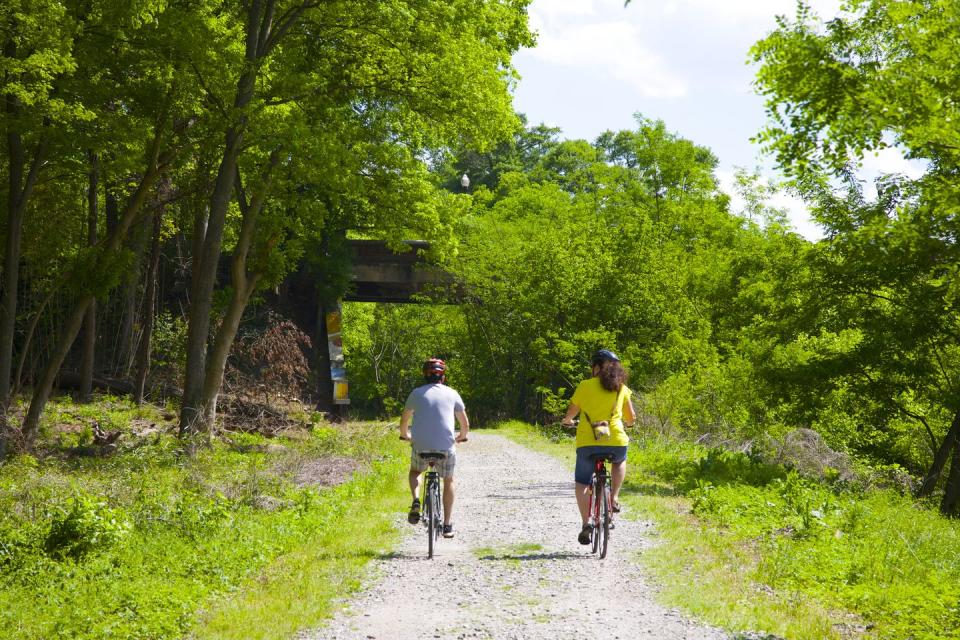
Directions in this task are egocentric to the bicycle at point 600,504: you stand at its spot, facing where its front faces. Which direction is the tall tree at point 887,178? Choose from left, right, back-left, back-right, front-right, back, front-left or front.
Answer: front-right

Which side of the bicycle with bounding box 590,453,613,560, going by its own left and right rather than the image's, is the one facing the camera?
back

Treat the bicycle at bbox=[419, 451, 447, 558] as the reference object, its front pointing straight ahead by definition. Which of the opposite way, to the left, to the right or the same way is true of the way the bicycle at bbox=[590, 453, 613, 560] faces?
the same way

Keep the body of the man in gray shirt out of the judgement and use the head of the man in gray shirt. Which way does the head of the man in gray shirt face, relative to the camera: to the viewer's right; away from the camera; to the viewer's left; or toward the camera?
away from the camera

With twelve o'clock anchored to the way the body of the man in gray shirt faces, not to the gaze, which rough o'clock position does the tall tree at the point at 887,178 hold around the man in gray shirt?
The tall tree is roughly at 2 o'clock from the man in gray shirt.

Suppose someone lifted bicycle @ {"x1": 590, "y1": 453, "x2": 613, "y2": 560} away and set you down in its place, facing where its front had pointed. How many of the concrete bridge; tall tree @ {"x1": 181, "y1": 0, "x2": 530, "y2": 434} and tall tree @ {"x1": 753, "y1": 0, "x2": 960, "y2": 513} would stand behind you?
0

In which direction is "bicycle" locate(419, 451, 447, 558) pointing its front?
away from the camera

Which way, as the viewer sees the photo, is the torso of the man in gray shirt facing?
away from the camera

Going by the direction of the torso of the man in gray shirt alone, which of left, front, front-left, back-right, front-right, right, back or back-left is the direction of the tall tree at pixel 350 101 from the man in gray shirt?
front

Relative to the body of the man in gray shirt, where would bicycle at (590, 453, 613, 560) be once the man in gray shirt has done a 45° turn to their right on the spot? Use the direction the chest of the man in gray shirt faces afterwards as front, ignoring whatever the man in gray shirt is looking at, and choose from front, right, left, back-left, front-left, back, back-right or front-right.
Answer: front-right

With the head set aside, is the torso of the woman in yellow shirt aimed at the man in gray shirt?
no

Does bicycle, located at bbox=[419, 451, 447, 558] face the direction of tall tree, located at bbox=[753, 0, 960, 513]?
no

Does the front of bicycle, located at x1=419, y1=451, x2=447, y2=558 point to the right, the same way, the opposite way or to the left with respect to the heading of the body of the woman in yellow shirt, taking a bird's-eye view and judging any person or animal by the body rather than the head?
the same way

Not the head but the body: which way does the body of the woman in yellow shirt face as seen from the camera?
away from the camera

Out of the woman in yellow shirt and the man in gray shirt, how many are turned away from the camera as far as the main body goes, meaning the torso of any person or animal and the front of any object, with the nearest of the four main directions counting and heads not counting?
2

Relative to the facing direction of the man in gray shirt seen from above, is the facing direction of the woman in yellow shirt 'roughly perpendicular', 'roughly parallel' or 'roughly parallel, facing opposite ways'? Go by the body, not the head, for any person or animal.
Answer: roughly parallel

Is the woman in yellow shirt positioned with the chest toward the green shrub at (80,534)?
no

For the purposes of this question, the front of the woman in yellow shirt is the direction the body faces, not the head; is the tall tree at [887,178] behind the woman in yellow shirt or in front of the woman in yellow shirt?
in front

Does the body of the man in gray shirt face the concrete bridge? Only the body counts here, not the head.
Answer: yes
